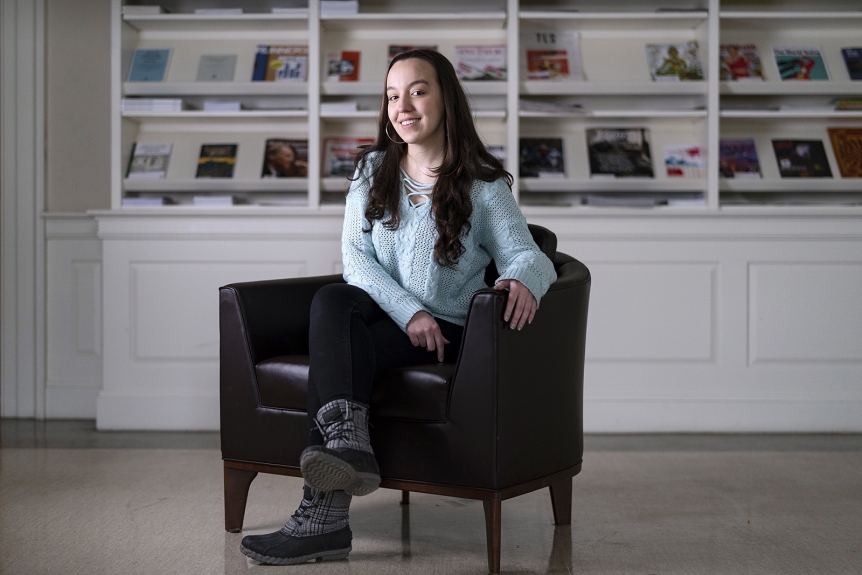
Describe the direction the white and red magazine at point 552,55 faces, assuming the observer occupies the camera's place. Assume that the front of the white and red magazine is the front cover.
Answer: facing the viewer

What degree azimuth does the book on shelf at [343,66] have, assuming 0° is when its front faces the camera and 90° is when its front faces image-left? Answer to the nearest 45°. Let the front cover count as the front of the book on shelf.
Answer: approximately 0°

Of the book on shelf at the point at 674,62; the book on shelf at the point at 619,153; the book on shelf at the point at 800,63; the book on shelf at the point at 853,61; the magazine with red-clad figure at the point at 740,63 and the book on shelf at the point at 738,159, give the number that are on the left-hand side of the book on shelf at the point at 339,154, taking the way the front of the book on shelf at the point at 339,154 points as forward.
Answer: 6

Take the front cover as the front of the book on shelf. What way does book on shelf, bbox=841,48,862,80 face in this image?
toward the camera

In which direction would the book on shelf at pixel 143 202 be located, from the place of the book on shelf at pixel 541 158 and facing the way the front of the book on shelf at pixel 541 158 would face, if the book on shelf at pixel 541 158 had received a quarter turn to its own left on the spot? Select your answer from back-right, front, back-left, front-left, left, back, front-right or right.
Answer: back

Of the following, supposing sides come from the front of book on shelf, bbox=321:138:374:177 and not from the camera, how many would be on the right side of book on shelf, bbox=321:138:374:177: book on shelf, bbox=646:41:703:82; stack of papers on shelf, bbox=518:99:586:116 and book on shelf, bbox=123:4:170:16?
1

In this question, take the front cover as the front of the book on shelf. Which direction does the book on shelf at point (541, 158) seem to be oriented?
toward the camera

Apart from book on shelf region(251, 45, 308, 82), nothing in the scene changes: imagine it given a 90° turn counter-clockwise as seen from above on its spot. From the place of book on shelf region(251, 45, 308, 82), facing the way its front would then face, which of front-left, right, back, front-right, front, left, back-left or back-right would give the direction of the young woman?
right

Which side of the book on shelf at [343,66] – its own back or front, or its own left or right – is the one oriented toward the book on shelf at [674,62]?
left

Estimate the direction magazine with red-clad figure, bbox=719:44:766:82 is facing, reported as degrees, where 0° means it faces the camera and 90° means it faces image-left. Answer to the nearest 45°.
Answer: approximately 0°

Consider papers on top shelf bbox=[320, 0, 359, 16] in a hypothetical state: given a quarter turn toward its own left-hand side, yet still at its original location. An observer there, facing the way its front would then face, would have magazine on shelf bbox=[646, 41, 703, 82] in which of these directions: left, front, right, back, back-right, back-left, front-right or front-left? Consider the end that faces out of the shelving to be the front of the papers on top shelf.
front

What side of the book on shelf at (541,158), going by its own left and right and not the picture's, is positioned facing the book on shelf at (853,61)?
left
